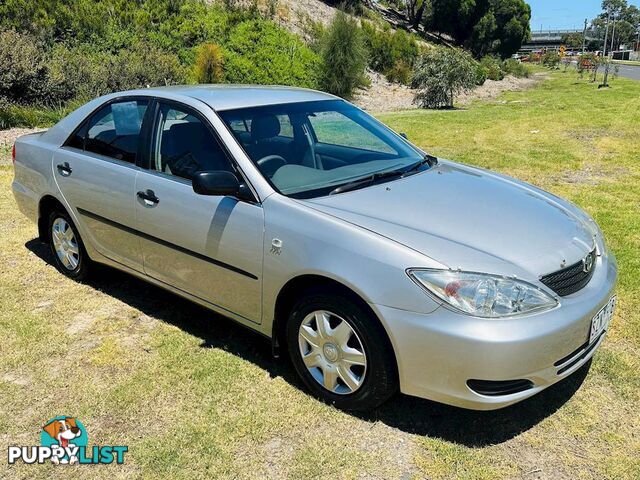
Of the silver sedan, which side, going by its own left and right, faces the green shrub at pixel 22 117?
back

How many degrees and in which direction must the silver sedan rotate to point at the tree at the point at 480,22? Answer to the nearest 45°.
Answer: approximately 135° to its left

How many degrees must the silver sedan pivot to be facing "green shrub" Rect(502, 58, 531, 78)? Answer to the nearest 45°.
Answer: approximately 135° to its left

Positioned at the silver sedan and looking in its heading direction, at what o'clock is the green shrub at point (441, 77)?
The green shrub is roughly at 8 o'clock from the silver sedan.

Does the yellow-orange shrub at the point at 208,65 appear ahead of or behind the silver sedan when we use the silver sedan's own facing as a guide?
behind

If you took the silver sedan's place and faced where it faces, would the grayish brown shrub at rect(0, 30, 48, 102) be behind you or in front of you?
behind

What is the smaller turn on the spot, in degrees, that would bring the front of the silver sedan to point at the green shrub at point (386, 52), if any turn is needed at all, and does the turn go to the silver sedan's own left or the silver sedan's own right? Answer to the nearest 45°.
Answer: approximately 135° to the silver sedan's own left

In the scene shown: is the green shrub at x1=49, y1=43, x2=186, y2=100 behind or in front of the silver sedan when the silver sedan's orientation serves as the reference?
behind

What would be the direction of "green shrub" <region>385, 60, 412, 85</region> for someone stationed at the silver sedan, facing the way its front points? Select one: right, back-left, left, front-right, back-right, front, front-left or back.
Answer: back-left

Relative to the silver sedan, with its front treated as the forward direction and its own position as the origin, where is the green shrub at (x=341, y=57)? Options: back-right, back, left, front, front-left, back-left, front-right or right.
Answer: back-left

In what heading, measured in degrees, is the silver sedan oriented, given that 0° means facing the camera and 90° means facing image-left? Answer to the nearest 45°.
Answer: approximately 315°

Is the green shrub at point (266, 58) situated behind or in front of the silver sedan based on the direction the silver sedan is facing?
behind
